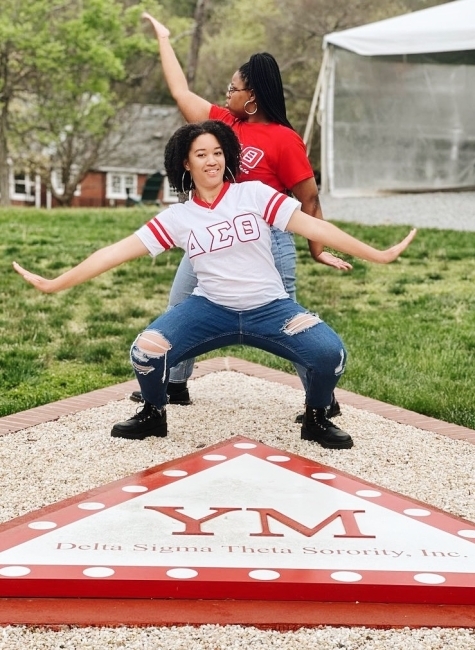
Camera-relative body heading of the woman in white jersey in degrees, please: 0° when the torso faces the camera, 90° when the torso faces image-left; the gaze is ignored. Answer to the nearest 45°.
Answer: approximately 0°

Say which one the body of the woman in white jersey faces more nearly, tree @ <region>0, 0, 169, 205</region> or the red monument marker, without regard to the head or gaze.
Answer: the red monument marker

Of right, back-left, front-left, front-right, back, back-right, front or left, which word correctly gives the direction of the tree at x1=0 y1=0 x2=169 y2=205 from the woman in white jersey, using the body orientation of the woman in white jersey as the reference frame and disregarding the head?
back

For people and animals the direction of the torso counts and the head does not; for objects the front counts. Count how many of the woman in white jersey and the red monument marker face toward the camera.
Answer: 2

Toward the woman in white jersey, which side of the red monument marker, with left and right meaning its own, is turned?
back

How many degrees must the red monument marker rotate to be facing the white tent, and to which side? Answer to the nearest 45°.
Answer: approximately 180°

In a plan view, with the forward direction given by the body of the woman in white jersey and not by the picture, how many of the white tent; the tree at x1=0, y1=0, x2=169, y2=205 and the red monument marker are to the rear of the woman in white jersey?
2

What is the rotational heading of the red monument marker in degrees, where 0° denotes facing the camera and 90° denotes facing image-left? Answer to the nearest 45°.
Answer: approximately 0°
